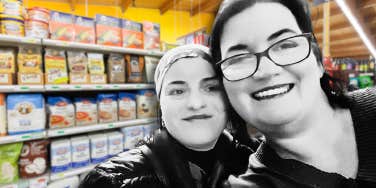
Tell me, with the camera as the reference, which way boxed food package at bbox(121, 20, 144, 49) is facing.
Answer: facing the viewer and to the right of the viewer

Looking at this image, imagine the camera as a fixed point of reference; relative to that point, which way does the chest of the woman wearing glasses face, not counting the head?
toward the camera

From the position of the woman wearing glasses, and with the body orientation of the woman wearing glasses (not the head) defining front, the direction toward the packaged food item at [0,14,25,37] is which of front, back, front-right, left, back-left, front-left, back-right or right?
right

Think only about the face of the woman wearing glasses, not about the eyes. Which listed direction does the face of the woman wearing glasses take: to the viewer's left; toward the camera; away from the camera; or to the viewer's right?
toward the camera

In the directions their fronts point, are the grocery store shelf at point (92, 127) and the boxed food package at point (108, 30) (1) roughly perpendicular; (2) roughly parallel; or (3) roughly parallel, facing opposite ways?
roughly parallel

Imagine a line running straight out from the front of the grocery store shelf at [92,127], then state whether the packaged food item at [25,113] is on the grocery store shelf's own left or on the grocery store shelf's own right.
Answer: on the grocery store shelf's own right
